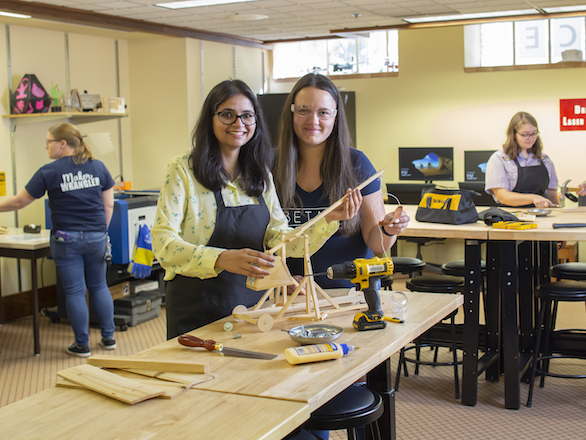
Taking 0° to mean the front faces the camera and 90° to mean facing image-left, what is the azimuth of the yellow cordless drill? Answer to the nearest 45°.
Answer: approximately 90°

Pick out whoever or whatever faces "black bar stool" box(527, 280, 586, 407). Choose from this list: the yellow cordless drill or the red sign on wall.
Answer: the red sign on wall

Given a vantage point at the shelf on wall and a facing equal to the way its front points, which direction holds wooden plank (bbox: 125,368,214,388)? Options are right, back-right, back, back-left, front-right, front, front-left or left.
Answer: front-right

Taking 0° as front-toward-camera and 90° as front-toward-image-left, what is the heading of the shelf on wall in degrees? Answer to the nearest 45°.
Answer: approximately 315°

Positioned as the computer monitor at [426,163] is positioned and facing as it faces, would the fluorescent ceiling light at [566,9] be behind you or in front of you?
in front

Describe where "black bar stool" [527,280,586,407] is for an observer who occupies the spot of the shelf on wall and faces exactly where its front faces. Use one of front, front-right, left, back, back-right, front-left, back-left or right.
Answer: front

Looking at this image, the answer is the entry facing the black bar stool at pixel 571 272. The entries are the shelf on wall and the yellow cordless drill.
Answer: the shelf on wall

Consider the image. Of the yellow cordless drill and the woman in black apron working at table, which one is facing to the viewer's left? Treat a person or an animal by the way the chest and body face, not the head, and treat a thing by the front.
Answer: the yellow cordless drill

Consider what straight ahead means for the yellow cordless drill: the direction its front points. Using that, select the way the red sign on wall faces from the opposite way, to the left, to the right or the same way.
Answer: to the left

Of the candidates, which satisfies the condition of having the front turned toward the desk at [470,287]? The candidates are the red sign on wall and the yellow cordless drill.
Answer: the red sign on wall

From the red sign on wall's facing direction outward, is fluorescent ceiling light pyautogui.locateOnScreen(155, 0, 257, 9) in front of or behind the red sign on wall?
in front

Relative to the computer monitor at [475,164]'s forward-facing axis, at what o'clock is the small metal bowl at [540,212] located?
The small metal bowl is roughly at 12 o'clock from the computer monitor.

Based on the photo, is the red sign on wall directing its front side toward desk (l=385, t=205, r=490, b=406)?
yes
